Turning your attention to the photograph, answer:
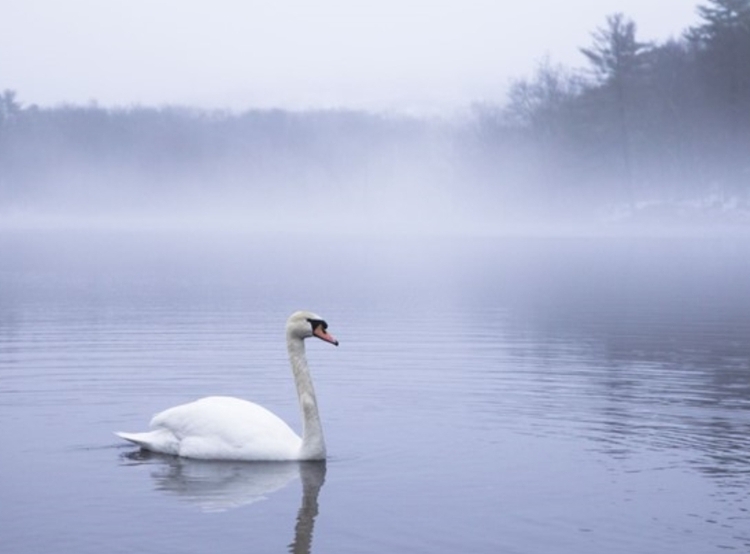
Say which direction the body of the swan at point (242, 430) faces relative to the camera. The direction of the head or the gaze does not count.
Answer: to the viewer's right
